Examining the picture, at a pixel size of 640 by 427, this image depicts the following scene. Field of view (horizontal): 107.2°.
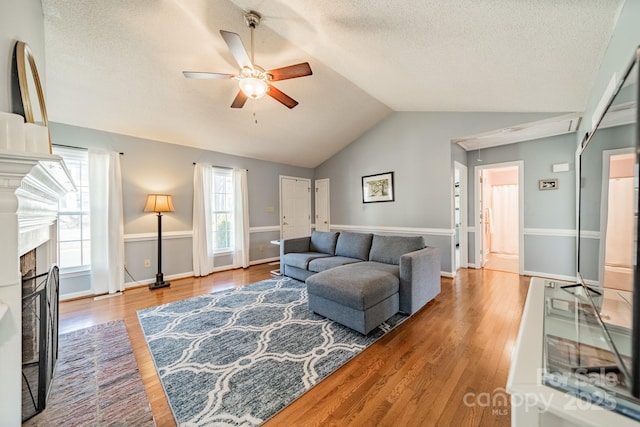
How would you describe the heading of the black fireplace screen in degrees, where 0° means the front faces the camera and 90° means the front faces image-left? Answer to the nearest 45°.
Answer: approximately 270°

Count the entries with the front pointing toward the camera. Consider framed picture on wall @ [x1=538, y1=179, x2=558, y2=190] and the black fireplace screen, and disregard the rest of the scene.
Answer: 1

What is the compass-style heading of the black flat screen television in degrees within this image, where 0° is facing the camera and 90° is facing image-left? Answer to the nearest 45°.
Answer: approximately 90°

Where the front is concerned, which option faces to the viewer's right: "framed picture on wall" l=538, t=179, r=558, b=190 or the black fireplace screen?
the black fireplace screen

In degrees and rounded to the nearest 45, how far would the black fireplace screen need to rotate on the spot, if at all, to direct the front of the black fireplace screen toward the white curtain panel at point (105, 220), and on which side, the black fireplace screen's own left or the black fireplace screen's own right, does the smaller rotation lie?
approximately 90° to the black fireplace screen's own left

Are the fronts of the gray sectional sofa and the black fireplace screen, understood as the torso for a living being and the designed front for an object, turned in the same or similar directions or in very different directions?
very different directions

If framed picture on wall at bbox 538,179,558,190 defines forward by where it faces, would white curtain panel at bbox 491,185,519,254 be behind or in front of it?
behind

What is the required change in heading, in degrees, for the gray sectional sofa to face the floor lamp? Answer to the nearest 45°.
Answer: approximately 45° to its right

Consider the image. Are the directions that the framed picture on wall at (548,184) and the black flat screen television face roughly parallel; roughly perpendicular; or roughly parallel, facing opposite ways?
roughly perpendicular

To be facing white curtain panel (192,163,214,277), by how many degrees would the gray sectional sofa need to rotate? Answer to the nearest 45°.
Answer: approximately 90° to its right
